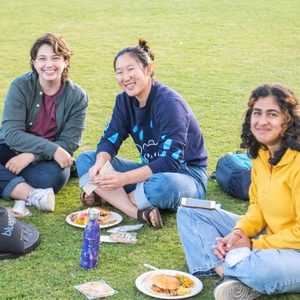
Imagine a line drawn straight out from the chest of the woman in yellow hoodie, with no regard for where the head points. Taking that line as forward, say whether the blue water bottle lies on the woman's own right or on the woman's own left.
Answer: on the woman's own right

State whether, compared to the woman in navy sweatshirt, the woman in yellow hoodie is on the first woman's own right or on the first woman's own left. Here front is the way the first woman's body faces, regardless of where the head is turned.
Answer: on the first woman's own left

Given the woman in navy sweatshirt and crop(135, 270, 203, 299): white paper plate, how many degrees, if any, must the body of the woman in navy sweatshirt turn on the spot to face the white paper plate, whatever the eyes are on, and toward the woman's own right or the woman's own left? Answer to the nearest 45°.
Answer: approximately 45° to the woman's own left

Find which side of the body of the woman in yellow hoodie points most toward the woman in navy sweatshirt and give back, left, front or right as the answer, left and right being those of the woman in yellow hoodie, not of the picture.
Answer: right

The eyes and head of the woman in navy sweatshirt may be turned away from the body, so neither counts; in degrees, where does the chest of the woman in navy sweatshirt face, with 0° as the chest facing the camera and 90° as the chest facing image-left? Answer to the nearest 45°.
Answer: approximately 45°

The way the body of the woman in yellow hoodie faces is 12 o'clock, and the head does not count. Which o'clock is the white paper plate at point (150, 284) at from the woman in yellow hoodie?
The white paper plate is roughly at 1 o'clock from the woman in yellow hoodie.
